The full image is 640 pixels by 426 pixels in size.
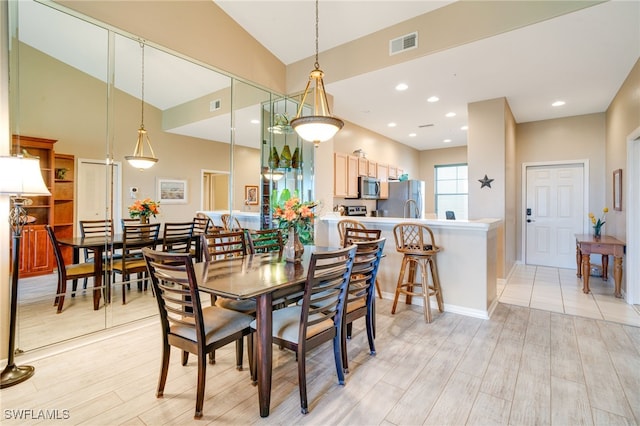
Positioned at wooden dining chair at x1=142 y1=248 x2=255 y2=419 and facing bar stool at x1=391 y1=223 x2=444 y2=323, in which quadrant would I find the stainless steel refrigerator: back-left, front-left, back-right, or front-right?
front-left

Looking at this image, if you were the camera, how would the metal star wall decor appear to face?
facing the viewer

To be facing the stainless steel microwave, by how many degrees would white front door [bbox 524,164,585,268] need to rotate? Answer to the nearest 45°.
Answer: approximately 45° to its right

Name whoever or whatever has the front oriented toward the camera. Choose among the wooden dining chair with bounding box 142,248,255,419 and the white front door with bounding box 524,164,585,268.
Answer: the white front door

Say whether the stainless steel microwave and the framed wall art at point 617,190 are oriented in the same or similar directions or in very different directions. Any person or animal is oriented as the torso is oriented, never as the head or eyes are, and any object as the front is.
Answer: very different directions

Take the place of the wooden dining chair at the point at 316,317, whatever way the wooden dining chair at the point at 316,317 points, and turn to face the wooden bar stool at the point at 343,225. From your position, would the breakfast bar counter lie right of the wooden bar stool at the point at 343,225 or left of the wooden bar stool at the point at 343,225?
right

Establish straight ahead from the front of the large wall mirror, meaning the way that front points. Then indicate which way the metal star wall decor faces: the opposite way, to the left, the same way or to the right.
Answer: to the right

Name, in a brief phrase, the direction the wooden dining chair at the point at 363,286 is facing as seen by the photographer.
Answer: facing away from the viewer and to the left of the viewer

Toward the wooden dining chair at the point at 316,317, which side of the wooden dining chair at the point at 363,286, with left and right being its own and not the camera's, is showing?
left

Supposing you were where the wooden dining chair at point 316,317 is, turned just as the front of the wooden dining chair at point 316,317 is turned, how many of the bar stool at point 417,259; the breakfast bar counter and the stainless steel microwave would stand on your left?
0

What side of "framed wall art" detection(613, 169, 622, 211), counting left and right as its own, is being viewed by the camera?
left

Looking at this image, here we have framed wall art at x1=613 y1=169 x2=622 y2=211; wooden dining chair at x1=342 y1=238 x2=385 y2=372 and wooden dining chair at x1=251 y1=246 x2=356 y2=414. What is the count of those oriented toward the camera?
0

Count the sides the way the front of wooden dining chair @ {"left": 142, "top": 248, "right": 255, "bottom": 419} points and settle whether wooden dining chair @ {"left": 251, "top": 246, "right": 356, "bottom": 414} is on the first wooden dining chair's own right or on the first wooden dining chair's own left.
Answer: on the first wooden dining chair's own right

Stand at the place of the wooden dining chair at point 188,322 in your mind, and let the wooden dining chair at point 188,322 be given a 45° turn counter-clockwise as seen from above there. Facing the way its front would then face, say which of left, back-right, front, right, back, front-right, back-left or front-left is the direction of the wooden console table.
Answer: right

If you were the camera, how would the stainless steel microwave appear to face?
facing the viewer and to the right of the viewer

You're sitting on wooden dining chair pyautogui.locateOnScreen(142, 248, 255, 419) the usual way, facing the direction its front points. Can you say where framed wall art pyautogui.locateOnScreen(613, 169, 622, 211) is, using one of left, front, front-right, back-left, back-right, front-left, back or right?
front-right

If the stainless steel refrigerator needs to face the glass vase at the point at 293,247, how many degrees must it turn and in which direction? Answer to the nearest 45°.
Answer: approximately 45° to its right

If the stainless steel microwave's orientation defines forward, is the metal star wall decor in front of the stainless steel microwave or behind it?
in front

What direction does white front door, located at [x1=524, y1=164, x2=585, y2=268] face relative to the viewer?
toward the camera

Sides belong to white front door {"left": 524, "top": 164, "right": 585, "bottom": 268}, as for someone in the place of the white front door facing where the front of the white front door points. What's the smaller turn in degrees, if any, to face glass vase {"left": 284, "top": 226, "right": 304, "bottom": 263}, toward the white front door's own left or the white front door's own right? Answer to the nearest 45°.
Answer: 0° — it already faces it

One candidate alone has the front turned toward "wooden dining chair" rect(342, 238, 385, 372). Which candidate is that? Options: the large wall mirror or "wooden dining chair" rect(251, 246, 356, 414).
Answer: the large wall mirror

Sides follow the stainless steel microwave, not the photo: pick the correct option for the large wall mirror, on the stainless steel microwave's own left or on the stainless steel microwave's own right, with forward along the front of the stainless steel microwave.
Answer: on the stainless steel microwave's own right
